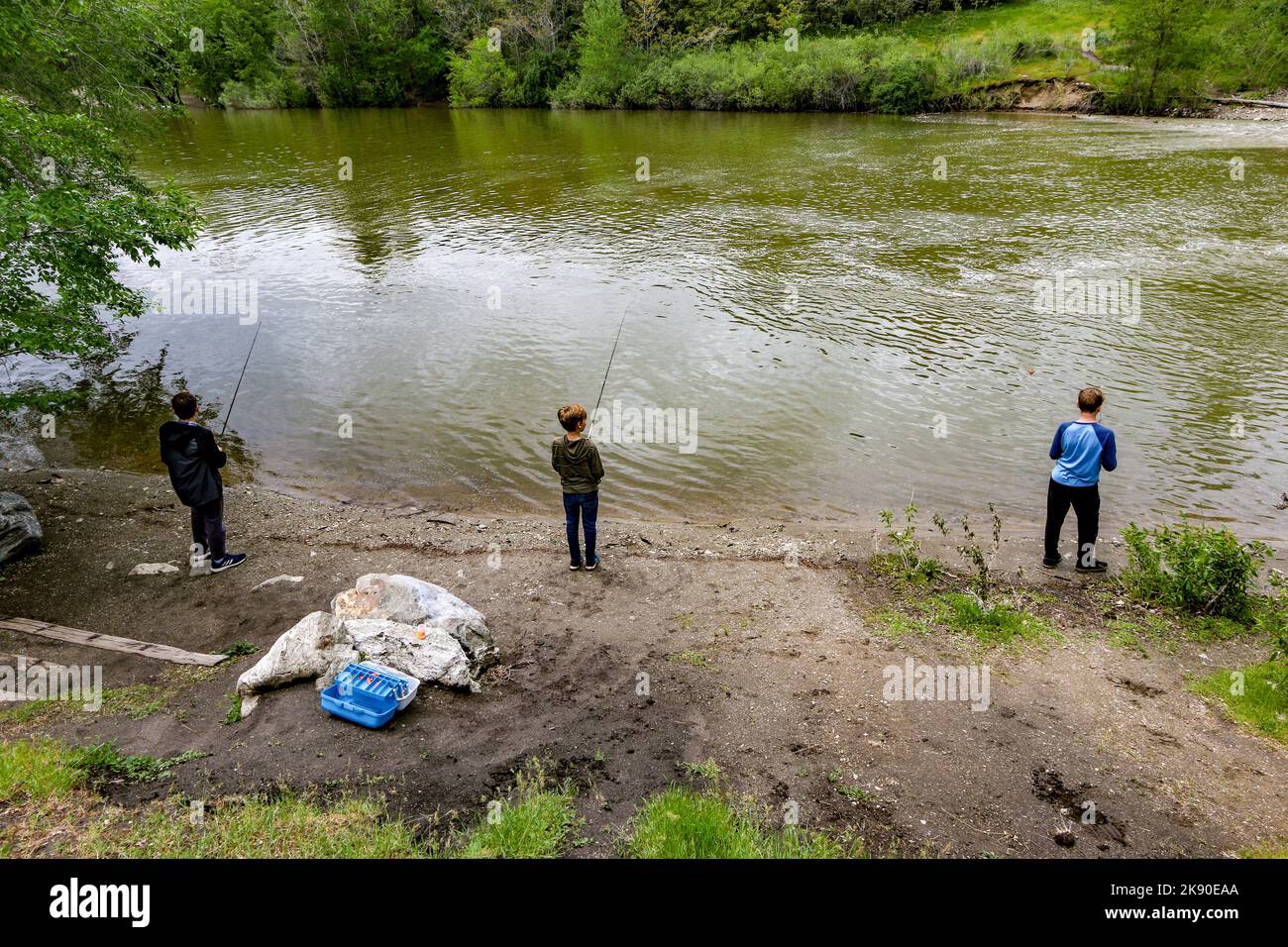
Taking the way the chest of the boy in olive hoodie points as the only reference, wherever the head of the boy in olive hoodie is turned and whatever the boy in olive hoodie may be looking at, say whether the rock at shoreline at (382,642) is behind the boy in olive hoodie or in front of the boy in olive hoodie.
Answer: behind

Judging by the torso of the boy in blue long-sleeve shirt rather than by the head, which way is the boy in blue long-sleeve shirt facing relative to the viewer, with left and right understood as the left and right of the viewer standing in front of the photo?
facing away from the viewer

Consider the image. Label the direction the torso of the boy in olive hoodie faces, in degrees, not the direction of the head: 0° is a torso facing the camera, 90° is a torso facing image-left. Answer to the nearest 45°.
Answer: approximately 180°

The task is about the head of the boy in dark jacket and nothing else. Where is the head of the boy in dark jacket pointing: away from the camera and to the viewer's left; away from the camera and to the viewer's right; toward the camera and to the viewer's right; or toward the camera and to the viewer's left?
away from the camera and to the viewer's right

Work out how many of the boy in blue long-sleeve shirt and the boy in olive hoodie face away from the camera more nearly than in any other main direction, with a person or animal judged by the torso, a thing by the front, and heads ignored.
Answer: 2

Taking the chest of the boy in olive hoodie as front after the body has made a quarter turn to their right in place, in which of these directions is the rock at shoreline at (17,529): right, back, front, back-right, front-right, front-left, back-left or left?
back

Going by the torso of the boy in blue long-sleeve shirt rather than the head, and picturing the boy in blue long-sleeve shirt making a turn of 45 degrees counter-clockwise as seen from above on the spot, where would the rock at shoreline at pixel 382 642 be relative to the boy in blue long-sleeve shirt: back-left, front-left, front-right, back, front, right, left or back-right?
left

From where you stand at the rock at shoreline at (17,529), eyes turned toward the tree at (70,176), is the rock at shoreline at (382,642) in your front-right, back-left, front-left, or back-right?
back-right
